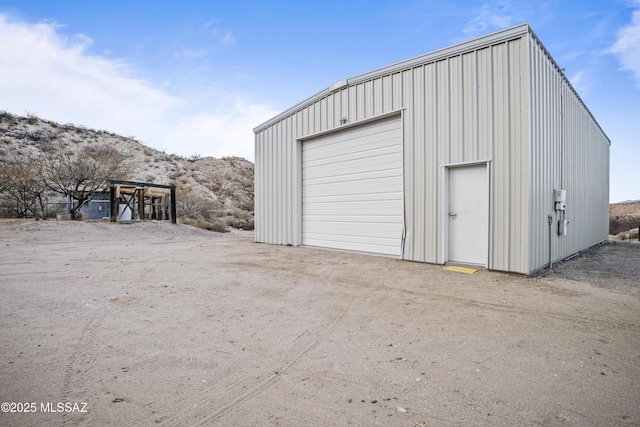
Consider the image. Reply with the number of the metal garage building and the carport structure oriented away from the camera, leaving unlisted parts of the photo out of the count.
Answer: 0

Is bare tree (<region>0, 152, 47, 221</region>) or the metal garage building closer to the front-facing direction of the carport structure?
the metal garage building

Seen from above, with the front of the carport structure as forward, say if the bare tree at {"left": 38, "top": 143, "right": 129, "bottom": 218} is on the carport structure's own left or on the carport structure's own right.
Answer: on the carport structure's own right

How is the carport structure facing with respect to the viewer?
toward the camera

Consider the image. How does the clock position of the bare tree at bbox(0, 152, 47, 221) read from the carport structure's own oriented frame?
The bare tree is roughly at 4 o'clock from the carport structure.

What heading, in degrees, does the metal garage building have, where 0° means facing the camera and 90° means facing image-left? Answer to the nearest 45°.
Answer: approximately 45°

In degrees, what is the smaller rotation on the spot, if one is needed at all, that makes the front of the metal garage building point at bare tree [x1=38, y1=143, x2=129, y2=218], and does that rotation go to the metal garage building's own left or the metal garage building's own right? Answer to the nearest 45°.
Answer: approximately 45° to the metal garage building's own right

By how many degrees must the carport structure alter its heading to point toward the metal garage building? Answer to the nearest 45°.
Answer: approximately 45° to its left

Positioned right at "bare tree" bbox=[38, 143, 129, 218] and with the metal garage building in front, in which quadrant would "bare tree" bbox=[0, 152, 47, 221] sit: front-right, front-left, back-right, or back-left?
back-right
